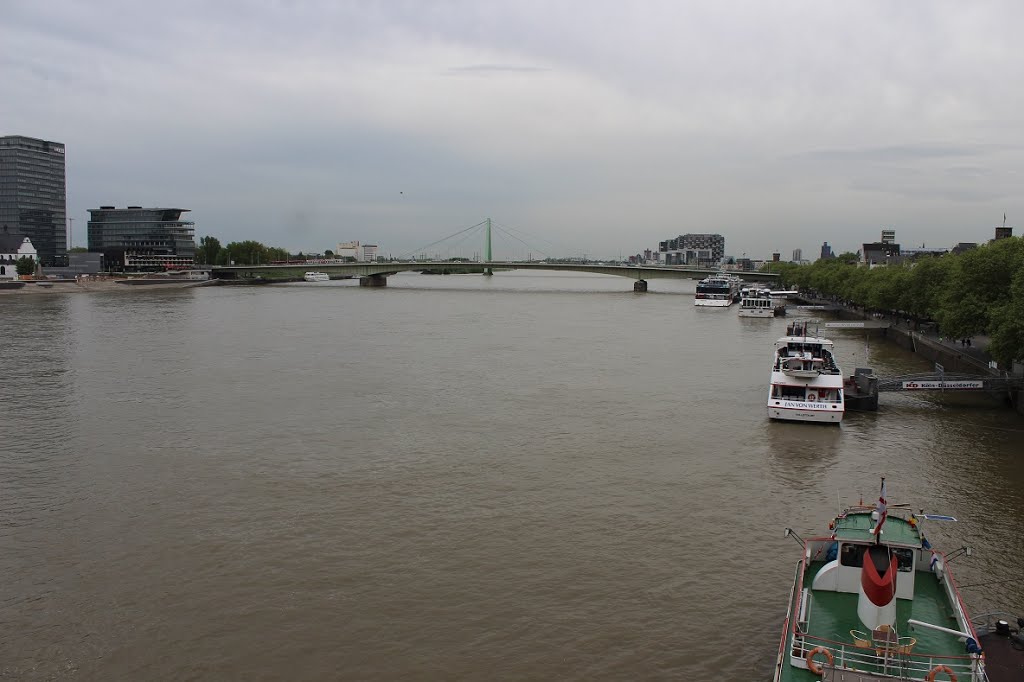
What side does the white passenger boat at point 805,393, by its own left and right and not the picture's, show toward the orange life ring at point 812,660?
back

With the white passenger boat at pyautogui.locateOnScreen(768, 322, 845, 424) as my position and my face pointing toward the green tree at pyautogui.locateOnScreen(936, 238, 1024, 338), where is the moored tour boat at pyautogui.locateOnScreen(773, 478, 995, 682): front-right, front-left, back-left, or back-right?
back-right

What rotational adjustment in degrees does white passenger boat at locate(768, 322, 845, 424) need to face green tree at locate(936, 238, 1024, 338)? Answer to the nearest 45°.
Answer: approximately 45° to its right

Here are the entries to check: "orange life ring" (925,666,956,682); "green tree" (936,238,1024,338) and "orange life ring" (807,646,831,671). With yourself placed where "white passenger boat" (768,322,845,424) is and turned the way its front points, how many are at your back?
2

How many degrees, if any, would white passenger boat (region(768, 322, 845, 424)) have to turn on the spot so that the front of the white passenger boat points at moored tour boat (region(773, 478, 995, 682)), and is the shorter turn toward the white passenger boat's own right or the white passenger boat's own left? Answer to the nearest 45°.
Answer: approximately 180°

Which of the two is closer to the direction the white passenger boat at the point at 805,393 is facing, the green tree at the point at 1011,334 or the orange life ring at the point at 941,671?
the green tree

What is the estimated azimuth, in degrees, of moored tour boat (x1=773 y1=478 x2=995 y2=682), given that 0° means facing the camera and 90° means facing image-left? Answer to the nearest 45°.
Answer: approximately 180°

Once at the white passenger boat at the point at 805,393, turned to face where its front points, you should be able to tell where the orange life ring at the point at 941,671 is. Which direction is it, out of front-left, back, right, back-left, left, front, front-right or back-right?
back

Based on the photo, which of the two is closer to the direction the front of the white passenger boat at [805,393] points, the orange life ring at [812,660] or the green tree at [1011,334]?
the green tree

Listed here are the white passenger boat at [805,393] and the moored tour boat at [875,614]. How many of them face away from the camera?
2

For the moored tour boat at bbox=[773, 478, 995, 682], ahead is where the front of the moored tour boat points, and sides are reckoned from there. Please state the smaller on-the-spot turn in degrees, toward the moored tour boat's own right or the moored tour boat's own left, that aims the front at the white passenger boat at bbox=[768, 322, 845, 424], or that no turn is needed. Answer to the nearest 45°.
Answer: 0° — it already faces it

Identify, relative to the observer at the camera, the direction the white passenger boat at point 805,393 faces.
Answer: facing away from the viewer

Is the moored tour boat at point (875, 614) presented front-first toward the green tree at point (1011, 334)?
yes
